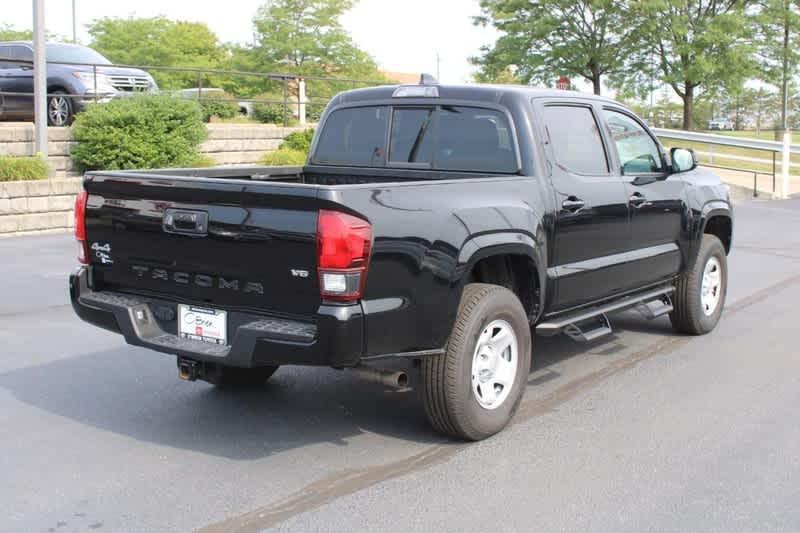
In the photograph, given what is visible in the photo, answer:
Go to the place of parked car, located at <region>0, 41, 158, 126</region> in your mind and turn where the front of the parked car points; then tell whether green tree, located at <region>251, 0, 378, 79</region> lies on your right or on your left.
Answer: on your left

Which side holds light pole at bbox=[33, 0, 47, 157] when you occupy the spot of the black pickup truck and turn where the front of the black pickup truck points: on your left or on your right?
on your left

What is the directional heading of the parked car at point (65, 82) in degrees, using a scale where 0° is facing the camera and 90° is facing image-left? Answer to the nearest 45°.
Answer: approximately 315°

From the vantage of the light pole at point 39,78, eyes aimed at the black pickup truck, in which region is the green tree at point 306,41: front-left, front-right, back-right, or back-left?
back-left

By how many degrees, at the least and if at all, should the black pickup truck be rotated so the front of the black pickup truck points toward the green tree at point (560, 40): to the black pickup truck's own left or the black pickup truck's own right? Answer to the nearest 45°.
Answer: approximately 45° to the black pickup truck's own left

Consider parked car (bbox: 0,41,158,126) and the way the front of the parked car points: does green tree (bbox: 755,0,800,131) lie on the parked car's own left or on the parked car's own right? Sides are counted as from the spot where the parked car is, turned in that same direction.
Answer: on the parked car's own left

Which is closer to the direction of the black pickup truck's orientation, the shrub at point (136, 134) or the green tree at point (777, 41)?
the green tree

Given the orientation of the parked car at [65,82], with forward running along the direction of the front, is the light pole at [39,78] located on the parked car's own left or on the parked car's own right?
on the parked car's own right

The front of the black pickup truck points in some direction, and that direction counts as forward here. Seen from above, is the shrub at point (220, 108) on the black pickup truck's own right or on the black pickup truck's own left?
on the black pickup truck's own left

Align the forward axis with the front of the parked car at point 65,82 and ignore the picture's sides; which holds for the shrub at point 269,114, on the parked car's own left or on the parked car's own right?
on the parked car's own left

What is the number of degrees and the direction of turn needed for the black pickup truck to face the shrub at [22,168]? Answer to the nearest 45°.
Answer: approximately 90° to its left

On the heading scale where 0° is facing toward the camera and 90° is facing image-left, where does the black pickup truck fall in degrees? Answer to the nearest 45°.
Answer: approximately 225°

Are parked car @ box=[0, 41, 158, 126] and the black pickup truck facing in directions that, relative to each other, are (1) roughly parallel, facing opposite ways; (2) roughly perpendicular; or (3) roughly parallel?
roughly perpendicular
